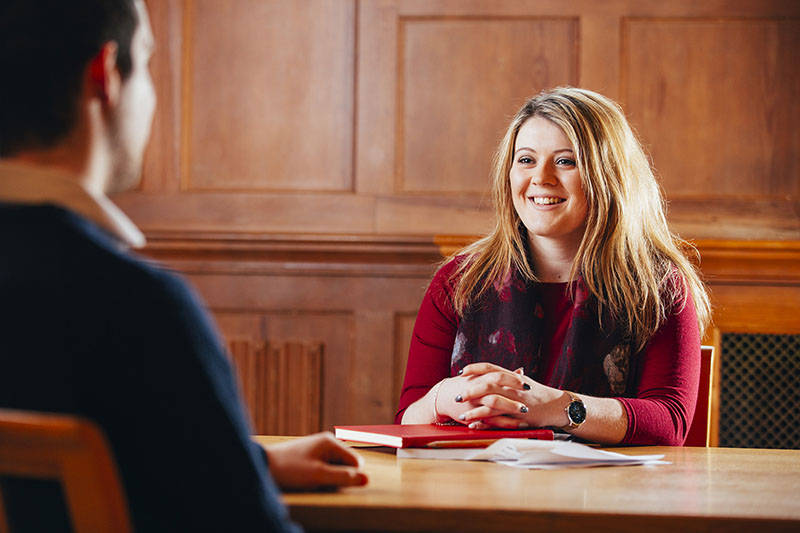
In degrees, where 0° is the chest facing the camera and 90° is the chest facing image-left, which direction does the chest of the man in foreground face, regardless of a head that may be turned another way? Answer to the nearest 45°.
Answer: approximately 225°

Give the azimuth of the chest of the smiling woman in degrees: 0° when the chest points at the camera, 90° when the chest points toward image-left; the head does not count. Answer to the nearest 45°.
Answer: approximately 45°

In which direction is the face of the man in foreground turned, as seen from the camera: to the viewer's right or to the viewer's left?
to the viewer's right

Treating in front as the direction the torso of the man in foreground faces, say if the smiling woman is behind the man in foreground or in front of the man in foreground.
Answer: in front

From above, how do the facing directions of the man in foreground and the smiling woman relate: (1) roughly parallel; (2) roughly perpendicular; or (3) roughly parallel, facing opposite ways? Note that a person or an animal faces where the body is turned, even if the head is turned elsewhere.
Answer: roughly parallel, facing opposite ways

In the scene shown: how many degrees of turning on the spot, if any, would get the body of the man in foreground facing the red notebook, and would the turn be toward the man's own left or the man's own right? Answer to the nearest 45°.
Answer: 0° — they already face it

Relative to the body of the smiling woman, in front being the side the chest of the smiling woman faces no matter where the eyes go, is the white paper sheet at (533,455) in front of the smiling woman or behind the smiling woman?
in front

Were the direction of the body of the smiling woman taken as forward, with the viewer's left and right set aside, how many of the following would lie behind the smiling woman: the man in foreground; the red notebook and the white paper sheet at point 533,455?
0

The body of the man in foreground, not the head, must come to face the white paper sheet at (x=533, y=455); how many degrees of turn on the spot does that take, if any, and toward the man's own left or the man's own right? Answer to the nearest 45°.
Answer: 0° — they already face it
